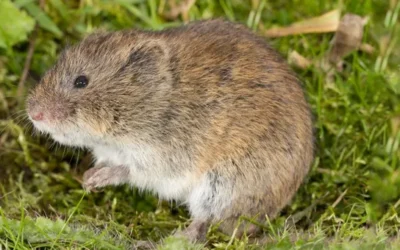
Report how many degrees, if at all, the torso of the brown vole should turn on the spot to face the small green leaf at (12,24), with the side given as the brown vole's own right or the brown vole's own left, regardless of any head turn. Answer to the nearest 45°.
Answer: approximately 45° to the brown vole's own right

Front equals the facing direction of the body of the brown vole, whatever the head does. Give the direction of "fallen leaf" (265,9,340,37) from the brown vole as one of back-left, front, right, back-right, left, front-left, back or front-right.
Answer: back-right

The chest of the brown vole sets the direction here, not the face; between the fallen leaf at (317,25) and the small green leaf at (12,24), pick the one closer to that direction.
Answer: the small green leaf

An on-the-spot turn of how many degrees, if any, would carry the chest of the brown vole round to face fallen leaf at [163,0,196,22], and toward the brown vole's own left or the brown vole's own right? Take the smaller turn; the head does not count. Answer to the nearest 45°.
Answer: approximately 90° to the brown vole's own right

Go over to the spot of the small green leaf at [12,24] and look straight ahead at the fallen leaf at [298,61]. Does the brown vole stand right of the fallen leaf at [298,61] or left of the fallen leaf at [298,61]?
right

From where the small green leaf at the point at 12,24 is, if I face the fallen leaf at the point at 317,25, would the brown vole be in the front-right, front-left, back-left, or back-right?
front-right

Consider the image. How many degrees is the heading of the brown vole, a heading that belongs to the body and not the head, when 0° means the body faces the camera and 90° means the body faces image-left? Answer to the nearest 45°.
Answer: approximately 90°

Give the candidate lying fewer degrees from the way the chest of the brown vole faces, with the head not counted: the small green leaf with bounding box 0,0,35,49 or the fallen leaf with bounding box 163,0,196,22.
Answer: the small green leaf

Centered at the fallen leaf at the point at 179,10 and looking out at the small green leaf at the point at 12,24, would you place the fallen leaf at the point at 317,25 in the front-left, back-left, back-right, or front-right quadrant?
back-left

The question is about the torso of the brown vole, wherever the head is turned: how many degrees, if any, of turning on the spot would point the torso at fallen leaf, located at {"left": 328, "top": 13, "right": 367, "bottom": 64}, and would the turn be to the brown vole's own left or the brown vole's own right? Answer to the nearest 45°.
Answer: approximately 135° to the brown vole's own right

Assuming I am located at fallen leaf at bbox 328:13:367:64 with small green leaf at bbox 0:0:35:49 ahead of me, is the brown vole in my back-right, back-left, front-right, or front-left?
front-left

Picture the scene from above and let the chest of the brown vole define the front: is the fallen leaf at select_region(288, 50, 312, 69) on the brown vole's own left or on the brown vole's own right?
on the brown vole's own right
